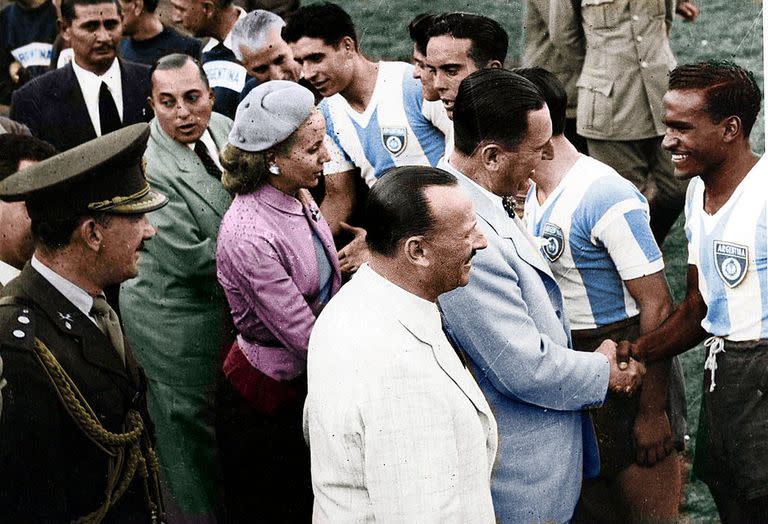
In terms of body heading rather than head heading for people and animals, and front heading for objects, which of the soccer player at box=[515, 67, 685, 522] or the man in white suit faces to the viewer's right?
the man in white suit

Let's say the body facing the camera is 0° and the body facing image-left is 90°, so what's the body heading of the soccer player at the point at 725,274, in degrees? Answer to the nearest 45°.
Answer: approximately 45°

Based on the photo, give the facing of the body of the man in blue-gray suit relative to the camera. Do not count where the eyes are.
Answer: to the viewer's right

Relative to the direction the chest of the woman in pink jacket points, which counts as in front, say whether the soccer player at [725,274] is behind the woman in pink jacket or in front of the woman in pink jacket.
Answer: in front

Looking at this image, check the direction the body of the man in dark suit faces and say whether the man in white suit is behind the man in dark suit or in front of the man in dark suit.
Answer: in front

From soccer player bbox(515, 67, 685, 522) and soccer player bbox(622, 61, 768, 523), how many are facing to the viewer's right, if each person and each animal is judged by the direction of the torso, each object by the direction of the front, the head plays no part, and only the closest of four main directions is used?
0

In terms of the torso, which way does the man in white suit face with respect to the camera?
to the viewer's right

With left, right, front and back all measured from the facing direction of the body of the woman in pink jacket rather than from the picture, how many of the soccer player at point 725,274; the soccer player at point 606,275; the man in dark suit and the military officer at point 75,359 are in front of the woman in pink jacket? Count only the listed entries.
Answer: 2
